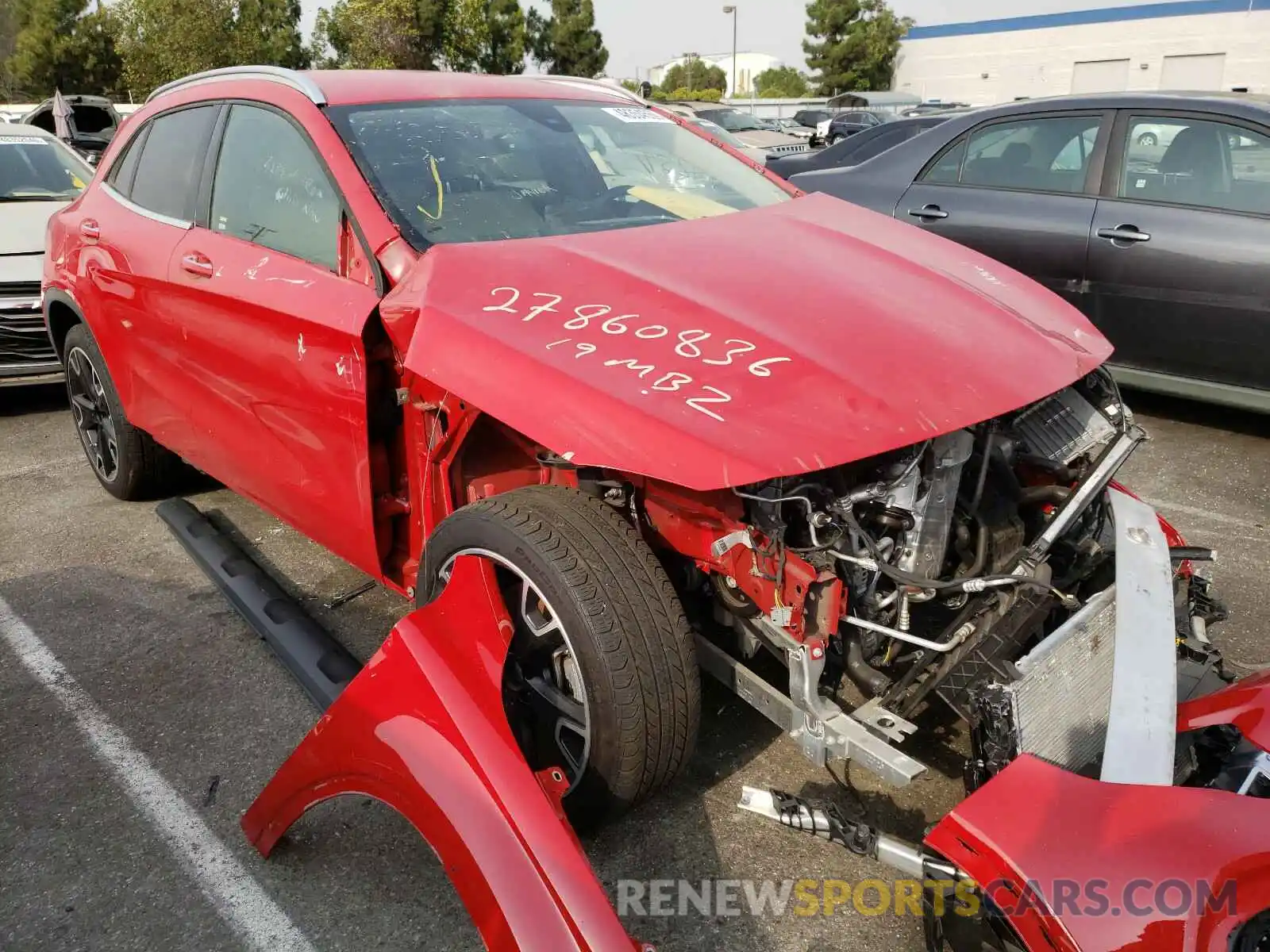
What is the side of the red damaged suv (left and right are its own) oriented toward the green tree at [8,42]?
back

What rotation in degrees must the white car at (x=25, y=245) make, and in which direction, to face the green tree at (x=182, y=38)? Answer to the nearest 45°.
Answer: approximately 180°

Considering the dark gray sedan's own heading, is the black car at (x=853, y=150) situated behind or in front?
behind

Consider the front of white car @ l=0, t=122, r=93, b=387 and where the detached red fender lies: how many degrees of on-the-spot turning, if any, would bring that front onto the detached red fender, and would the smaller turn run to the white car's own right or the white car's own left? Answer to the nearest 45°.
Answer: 0° — it already faces it

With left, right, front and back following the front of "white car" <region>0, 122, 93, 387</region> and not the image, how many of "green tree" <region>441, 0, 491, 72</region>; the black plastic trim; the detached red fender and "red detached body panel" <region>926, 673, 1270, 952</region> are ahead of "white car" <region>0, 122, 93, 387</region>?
3

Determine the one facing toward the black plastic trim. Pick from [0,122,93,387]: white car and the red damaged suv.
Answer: the white car

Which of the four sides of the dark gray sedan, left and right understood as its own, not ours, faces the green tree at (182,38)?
back

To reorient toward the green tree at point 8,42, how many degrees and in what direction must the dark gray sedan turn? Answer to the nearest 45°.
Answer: approximately 180°

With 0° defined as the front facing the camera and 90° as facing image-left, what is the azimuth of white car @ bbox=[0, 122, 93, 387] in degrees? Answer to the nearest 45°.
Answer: approximately 0°
